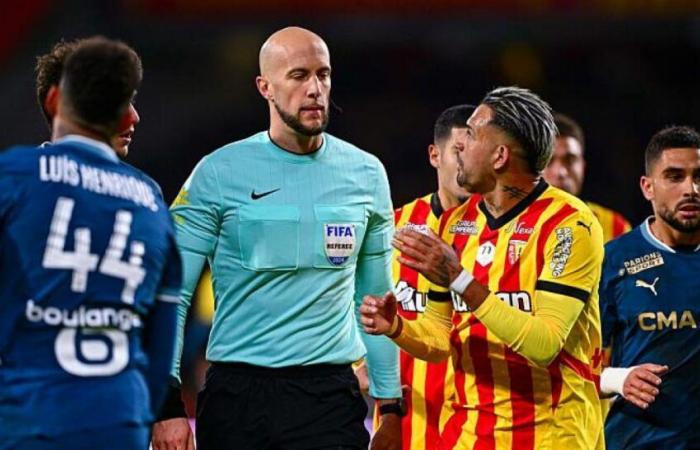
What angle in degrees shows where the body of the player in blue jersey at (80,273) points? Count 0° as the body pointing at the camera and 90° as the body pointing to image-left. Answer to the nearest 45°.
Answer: approximately 180°

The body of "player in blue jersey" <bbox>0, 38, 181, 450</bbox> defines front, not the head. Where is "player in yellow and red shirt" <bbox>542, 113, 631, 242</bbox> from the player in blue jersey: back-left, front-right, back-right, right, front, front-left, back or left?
front-right

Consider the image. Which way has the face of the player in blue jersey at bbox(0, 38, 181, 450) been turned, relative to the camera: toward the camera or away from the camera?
away from the camera

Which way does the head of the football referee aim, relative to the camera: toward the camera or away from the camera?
toward the camera

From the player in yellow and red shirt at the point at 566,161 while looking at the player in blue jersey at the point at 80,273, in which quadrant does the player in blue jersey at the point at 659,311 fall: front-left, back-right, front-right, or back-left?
front-left

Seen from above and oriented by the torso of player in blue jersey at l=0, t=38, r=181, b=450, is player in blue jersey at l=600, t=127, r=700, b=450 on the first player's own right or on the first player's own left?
on the first player's own right

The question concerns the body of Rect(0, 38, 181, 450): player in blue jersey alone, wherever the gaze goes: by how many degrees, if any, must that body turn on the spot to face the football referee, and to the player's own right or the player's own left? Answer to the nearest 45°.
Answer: approximately 45° to the player's own right
